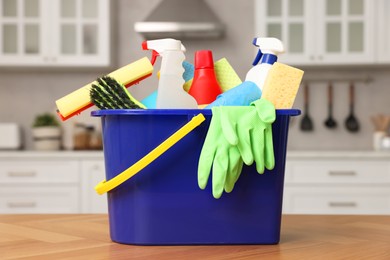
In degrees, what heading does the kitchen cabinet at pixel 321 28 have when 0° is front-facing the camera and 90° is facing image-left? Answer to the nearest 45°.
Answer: approximately 0°

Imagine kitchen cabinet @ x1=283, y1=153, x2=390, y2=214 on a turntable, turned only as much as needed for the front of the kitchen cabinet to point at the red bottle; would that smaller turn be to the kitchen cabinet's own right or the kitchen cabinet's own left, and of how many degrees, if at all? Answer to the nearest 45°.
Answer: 0° — it already faces it

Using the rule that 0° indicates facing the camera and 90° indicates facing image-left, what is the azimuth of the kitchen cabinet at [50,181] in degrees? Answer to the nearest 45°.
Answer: approximately 0°

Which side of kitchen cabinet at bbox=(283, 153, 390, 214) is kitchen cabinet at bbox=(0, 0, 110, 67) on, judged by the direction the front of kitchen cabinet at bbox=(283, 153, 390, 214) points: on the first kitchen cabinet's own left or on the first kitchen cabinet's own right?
on the first kitchen cabinet's own right

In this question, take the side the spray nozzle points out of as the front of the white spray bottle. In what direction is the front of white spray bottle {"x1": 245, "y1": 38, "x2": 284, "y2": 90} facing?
to the viewer's left

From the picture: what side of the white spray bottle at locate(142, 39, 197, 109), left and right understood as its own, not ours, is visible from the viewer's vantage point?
left

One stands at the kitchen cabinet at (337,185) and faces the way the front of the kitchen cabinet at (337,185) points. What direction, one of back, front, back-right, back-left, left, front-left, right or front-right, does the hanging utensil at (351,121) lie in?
back

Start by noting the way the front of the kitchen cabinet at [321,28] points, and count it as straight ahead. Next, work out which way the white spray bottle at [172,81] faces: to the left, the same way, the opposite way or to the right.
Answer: to the right
